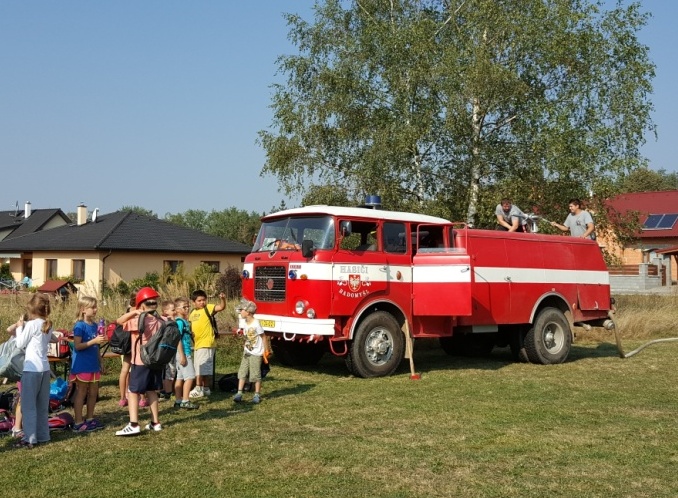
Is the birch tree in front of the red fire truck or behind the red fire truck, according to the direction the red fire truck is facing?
behind

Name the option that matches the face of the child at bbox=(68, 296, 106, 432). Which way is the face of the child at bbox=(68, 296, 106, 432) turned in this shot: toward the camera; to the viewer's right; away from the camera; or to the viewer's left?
to the viewer's right

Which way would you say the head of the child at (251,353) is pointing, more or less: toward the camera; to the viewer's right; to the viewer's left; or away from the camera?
to the viewer's left

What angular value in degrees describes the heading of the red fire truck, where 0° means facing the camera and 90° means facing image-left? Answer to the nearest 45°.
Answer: approximately 45°

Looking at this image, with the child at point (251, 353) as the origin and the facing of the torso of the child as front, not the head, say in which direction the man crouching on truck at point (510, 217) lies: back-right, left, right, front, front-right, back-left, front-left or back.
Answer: back
